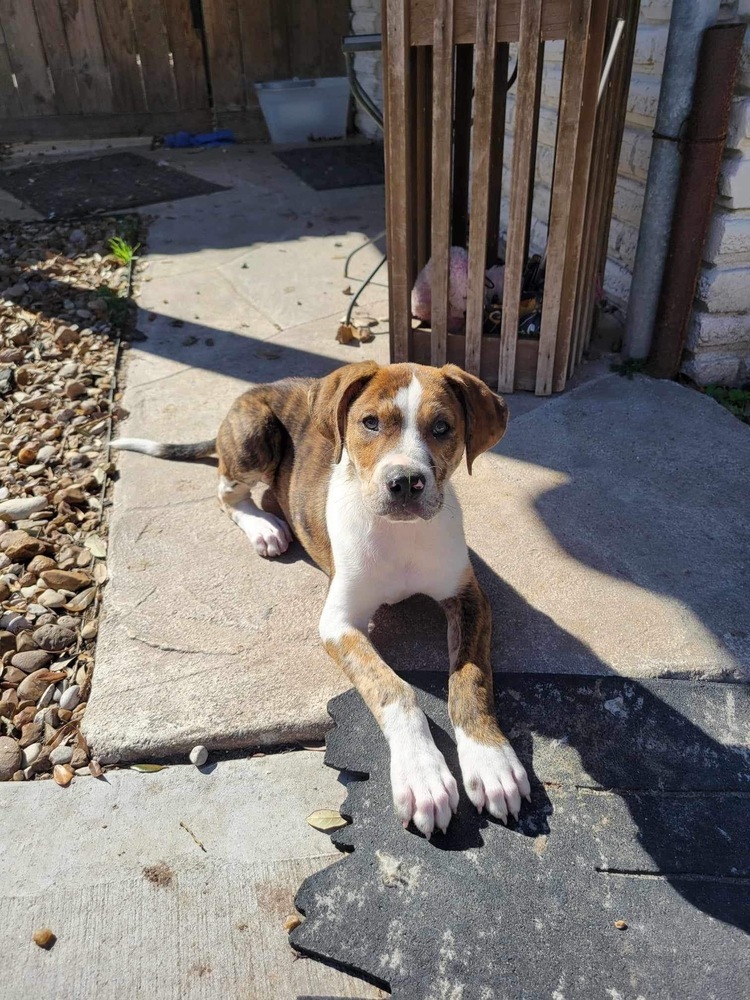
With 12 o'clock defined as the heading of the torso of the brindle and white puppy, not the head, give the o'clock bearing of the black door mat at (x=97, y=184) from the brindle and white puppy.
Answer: The black door mat is roughly at 7 o'clock from the brindle and white puppy.

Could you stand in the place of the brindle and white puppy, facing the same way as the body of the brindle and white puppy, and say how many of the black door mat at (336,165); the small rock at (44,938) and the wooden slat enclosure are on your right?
1

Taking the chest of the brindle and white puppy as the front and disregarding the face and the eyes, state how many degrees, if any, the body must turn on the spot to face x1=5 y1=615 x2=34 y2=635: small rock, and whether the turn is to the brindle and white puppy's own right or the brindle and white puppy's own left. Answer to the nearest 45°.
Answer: approximately 135° to the brindle and white puppy's own right

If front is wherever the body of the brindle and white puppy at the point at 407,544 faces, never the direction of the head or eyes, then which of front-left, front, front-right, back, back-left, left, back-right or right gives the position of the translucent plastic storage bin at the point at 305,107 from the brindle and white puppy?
back-left

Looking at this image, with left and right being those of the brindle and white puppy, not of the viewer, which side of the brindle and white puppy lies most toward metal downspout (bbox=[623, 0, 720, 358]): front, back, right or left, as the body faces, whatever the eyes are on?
left

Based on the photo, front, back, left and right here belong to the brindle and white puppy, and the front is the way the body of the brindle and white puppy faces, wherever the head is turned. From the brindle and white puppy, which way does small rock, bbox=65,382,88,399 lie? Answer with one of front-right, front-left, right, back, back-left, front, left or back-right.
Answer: back

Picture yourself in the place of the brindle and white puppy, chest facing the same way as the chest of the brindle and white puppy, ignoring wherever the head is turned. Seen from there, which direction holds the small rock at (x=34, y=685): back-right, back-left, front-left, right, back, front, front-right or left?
back-right

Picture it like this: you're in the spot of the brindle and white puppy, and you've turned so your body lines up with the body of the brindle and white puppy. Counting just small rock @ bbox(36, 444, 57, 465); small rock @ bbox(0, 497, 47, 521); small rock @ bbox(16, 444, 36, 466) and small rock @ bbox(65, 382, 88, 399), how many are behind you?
4

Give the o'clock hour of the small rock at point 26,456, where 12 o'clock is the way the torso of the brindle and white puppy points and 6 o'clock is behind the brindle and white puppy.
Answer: The small rock is roughly at 6 o'clock from the brindle and white puppy.

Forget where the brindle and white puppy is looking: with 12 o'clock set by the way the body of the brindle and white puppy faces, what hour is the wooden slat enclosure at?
The wooden slat enclosure is roughly at 8 o'clock from the brindle and white puppy.

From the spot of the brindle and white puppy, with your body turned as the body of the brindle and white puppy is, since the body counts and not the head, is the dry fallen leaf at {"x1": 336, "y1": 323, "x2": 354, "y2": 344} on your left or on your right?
on your left

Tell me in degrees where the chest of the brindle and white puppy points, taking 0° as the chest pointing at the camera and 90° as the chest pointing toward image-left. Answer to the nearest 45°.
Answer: approximately 315°

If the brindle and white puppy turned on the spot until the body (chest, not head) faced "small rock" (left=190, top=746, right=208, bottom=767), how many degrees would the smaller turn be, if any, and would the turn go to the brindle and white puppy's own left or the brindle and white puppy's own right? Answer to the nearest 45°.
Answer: approximately 90° to the brindle and white puppy's own right
